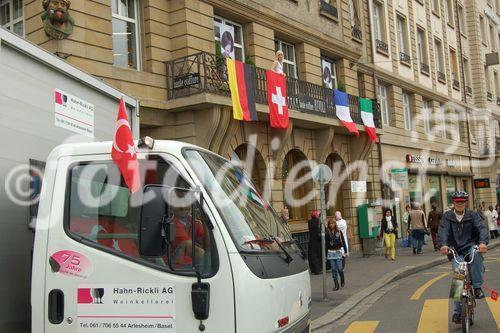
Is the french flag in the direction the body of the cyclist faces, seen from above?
no

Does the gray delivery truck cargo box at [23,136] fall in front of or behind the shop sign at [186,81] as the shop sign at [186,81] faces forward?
in front

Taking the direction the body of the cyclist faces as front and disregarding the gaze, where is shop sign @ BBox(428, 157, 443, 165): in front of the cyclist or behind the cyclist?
behind

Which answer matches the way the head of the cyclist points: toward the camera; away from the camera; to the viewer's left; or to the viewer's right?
toward the camera

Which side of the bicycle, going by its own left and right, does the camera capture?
front

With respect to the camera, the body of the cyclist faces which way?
toward the camera

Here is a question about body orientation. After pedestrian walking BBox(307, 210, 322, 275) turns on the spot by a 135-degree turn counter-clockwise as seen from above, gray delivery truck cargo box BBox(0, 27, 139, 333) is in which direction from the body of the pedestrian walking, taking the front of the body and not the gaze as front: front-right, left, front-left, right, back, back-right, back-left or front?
front

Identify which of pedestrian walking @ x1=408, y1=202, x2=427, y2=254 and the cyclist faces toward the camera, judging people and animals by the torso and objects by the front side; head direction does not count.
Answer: the cyclist

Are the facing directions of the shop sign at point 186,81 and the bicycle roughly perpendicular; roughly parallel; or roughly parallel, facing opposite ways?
roughly parallel

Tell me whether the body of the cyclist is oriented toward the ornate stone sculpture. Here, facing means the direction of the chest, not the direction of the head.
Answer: no

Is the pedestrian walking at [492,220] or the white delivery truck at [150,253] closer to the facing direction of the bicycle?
the white delivery truck

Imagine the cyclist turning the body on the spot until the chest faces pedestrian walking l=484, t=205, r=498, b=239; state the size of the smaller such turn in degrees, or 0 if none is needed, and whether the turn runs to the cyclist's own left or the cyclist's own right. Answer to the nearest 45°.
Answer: approximately 180°

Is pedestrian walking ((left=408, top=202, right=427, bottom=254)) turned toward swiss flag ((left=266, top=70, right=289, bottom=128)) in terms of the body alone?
no
